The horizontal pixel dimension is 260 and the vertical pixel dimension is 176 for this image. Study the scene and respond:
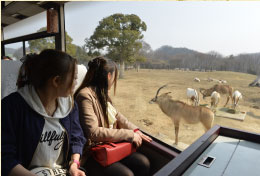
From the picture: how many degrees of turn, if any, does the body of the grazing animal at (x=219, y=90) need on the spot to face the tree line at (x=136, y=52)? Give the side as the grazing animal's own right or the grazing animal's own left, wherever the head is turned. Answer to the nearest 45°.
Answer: approximately 90° to the grazing animal's own right

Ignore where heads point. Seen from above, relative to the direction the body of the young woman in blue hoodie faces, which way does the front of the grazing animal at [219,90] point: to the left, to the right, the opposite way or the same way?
the opposite way

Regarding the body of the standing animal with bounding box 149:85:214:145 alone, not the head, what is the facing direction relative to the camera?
to the viewer's left

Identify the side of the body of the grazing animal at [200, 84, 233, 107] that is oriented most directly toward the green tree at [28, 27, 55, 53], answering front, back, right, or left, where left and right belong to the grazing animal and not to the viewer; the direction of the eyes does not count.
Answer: front

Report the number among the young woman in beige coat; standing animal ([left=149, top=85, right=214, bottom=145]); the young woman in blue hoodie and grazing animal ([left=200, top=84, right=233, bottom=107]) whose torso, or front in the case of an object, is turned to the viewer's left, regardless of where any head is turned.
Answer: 2

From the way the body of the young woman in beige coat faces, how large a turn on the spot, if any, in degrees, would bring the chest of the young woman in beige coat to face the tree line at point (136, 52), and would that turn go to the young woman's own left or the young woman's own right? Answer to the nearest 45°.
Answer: approximately 90° to the young woman's own left

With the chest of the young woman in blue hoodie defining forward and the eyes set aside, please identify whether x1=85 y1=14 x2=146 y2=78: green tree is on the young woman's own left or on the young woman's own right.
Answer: on the young woman's own left

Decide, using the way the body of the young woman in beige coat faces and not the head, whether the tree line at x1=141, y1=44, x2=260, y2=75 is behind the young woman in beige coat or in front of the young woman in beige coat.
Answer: in front

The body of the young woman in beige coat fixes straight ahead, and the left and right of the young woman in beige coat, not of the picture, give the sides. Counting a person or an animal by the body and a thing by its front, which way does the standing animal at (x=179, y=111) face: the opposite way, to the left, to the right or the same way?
the opposite way

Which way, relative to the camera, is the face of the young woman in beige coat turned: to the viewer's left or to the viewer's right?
to the viewer's right

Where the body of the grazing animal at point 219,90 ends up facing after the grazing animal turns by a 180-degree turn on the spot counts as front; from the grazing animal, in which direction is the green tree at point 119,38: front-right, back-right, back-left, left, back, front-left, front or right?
back

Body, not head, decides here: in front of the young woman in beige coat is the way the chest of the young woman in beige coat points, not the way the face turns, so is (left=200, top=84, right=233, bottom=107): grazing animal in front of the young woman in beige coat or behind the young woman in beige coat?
in front

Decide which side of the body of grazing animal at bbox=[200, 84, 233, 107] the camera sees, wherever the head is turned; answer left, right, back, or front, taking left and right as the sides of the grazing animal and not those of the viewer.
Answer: left

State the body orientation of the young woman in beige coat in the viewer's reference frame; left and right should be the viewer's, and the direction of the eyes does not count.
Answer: facing to the right of the viewer
